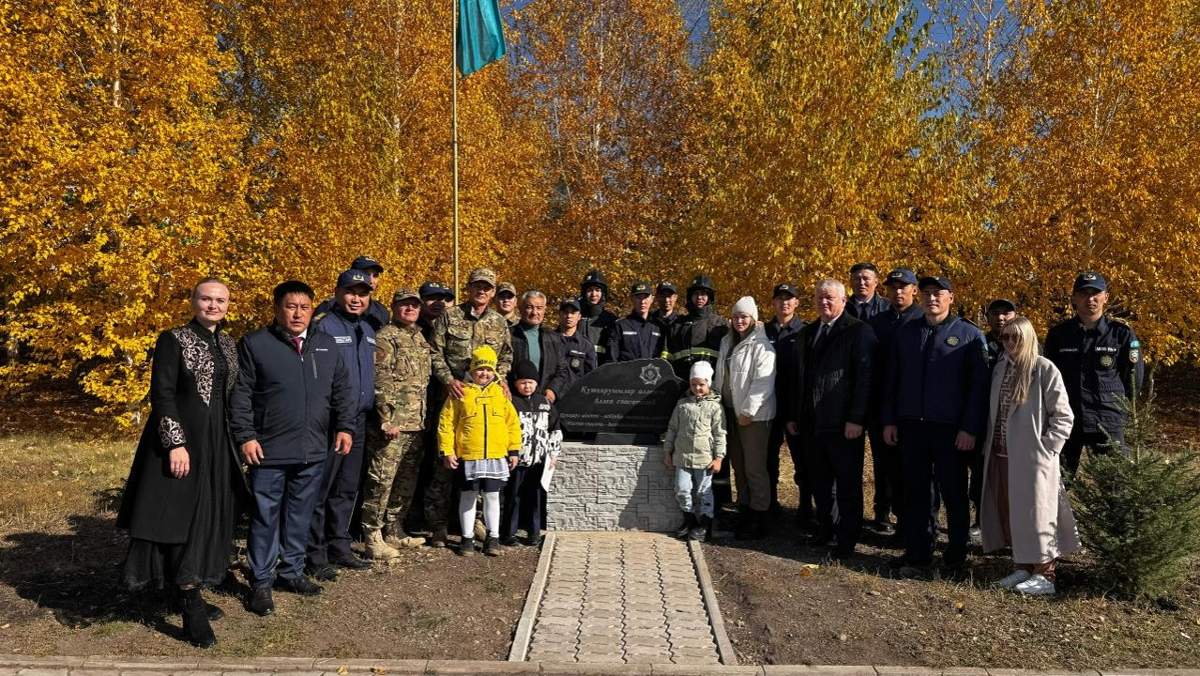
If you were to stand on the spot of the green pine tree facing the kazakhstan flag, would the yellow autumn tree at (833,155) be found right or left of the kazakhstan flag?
right

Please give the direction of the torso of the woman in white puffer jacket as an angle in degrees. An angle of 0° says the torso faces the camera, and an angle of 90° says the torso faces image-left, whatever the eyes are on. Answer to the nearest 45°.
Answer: approximately 45°

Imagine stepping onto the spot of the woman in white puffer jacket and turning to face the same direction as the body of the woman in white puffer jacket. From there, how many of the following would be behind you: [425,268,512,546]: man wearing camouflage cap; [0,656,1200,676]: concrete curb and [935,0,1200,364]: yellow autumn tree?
1

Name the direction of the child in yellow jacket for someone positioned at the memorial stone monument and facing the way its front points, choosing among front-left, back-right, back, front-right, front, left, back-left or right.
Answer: front-right

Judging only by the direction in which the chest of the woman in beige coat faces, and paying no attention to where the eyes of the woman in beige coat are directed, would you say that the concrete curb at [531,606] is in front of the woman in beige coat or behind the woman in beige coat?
in front

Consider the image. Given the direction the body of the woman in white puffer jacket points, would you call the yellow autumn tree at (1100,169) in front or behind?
behind

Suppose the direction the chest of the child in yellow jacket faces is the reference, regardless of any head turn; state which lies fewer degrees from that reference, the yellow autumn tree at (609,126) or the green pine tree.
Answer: the green pine tree

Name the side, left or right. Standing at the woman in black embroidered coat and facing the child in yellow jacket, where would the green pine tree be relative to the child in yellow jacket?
right

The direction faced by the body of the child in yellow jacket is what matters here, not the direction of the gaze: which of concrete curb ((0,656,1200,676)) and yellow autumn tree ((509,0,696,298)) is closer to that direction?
the concrete curb

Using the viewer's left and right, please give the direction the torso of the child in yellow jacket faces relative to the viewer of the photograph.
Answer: facing the viewer

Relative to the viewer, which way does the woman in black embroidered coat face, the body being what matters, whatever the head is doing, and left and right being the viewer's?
facing the viewer and to the right of the viewer

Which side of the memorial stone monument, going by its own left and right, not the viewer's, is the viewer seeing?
front
